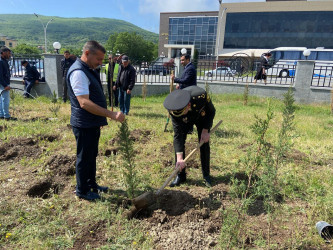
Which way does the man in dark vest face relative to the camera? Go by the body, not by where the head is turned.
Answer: to the viewer's right

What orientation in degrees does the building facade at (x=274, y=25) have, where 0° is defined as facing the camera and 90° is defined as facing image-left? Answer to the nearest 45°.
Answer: approximately 0°

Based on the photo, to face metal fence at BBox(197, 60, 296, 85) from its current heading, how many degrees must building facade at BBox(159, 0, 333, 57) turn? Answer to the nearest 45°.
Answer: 0° — it already faces it

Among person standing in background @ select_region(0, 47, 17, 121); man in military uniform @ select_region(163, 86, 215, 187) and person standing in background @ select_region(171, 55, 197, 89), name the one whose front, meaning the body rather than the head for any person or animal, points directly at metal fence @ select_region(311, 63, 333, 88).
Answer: person standing in background @ select_region(0, 47, 17, 121)

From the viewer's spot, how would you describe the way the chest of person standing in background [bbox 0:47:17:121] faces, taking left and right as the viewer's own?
facing to the right of the viewer

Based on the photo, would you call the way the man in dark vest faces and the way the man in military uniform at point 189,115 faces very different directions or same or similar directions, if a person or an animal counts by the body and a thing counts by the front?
very different directions

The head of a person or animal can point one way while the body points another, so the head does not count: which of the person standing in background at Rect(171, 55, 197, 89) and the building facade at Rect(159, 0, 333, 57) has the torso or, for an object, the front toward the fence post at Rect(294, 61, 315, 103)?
the building facade
